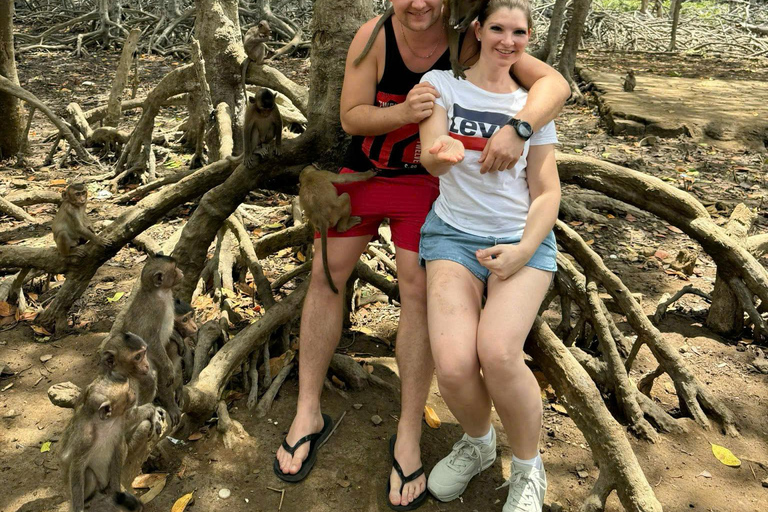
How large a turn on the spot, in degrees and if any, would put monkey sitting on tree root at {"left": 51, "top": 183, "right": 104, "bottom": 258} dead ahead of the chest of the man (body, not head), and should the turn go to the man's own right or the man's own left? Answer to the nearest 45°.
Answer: approximately 135° to the man's own right

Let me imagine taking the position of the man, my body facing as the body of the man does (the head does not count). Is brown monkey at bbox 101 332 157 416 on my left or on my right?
on my right

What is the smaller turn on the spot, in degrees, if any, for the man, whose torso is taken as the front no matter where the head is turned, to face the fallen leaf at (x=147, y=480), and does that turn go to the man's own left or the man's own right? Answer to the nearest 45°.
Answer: approximately 45° to the man's own right

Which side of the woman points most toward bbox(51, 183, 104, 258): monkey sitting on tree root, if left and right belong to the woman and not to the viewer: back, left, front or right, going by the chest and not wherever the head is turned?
right

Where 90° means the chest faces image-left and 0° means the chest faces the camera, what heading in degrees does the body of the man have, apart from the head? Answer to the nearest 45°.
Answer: approximately 0°

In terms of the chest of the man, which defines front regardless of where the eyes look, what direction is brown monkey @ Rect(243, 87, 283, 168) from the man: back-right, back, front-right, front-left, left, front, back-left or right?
back-right

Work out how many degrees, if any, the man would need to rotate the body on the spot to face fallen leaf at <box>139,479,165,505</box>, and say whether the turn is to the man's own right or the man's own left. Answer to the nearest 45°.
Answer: approximately 45° to the man's own right
